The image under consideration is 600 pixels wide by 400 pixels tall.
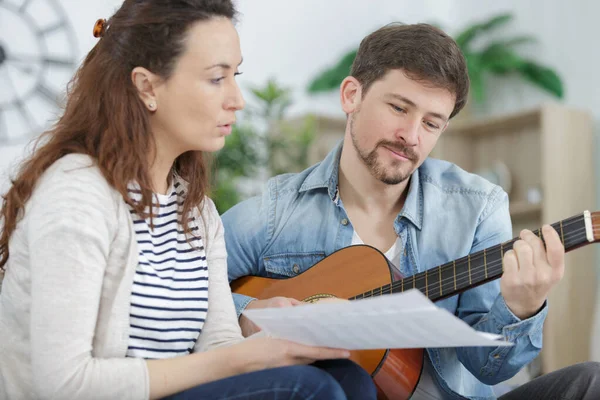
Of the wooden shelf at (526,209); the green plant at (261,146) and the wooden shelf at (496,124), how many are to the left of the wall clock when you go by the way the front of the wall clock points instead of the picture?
3

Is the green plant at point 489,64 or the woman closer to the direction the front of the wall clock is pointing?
the woman

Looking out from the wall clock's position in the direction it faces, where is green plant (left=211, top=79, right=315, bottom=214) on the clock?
The green plant is roughly at 9 o'clock from the wall clock.

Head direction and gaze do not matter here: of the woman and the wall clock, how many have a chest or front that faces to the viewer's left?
0

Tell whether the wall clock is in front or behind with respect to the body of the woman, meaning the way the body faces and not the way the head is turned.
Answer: behind

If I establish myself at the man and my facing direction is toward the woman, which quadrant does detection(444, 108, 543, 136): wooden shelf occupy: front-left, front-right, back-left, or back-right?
back-right

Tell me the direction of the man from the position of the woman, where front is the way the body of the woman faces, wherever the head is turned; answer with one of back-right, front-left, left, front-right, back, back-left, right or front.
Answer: left

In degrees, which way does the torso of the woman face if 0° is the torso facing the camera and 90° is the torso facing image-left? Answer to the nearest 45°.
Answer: approximately 315°

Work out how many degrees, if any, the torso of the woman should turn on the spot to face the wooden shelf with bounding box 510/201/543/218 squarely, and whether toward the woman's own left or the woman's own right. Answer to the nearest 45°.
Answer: approximately 90° to the woman's own left

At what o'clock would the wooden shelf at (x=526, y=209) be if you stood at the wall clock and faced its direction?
The wooden shelf is roughly at 9 o'clock from the wall clock.

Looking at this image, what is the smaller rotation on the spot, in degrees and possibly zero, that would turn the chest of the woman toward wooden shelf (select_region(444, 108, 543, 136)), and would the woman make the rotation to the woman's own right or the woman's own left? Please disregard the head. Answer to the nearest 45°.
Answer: approximately 90° to the woman's own left
